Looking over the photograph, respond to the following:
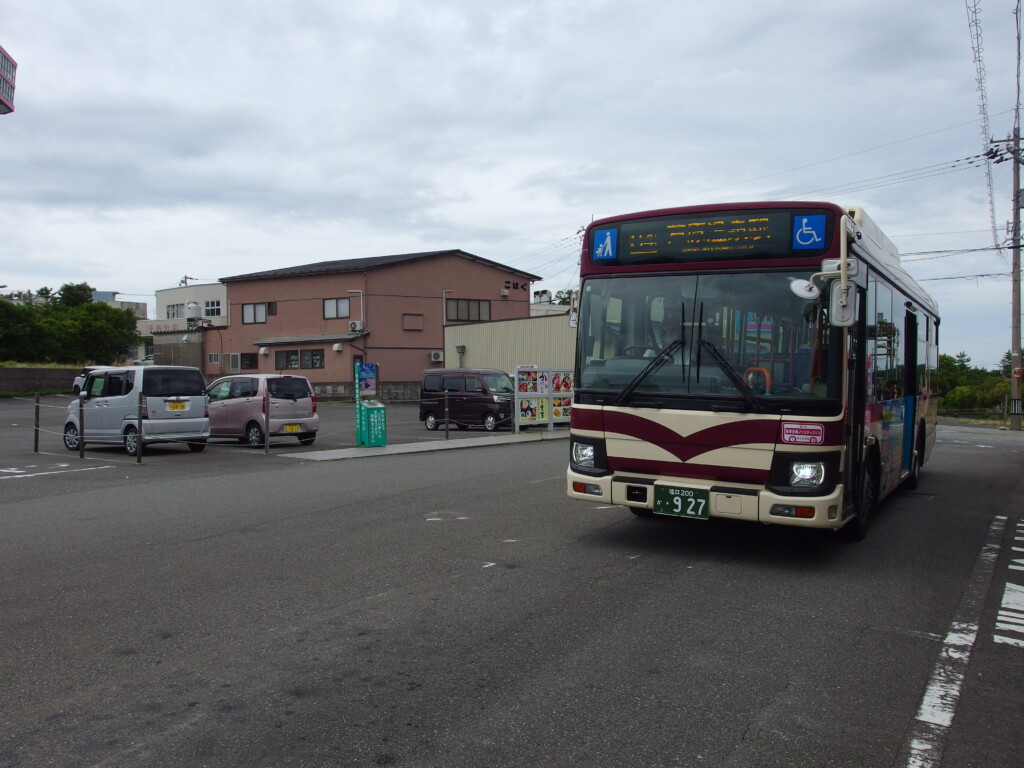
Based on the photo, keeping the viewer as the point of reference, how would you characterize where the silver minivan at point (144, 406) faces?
facing away from the viewer and to the left of the viewer

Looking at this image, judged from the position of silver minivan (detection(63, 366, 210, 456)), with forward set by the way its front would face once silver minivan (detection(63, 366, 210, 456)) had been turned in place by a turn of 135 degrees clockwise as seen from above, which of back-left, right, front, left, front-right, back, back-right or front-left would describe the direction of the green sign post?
front

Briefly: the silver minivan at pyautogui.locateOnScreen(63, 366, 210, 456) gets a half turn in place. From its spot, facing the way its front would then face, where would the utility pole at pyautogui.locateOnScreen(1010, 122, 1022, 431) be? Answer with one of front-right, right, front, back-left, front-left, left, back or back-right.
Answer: front-left

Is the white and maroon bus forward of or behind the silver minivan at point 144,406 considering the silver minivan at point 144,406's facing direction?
behind

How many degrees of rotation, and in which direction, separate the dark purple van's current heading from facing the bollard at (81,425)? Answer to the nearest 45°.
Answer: approximately 90° to its right

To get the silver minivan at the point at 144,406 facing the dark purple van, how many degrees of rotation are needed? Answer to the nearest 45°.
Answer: approximately 90° to its right

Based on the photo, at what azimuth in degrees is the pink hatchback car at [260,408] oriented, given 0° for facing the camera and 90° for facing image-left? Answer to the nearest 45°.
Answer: approximately 135°

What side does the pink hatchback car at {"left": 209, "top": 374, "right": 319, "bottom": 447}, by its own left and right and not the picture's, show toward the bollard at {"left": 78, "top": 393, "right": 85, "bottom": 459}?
left

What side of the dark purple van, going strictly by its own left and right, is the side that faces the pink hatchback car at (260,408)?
right

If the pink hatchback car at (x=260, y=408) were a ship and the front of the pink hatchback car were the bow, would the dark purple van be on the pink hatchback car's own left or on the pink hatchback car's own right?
on the pink hatchback car's own right
